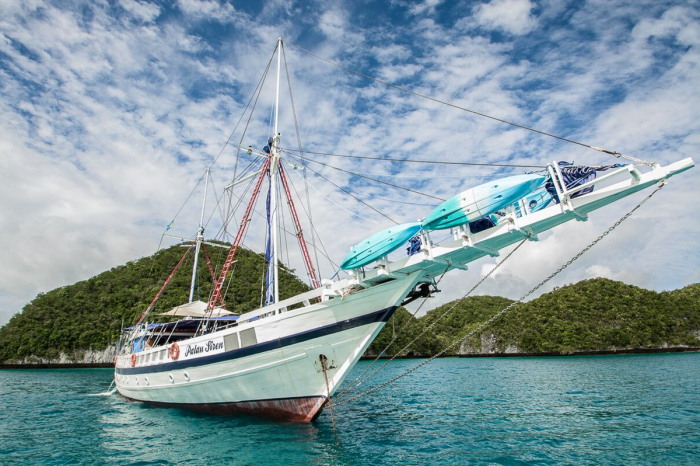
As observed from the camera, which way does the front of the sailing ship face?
facing the viewer and to the right of the viewer
